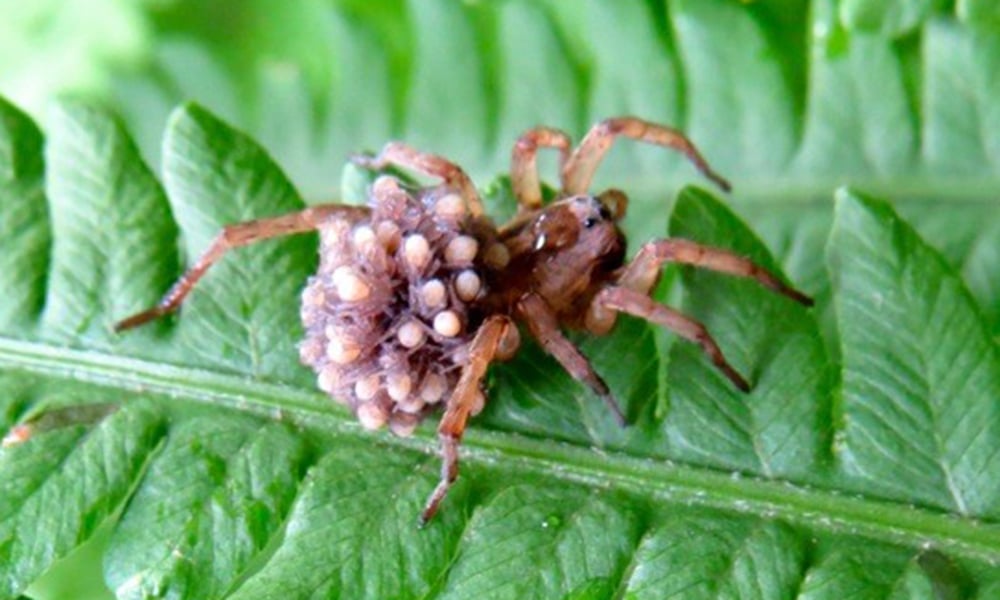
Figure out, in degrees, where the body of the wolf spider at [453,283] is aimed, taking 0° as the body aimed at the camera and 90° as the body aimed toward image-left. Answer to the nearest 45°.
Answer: approximately 270°
